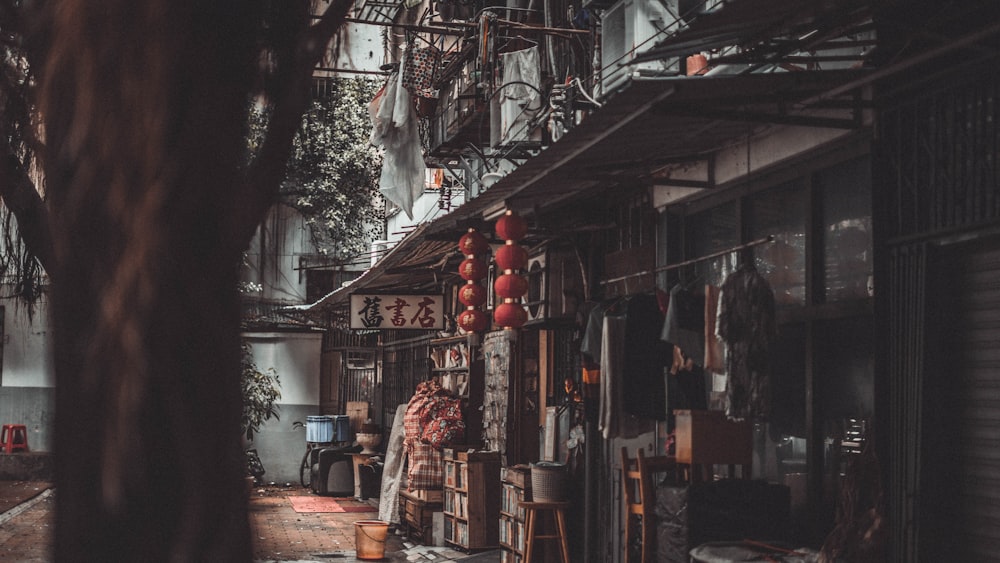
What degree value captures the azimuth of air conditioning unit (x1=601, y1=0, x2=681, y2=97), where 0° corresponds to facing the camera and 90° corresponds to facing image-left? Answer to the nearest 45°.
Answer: approximately 45°

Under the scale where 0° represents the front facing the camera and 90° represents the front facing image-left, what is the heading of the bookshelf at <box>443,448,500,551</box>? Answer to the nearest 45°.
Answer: approximately 45°

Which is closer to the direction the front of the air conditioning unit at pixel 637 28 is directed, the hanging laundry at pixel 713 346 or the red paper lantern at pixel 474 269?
the red paper lantern

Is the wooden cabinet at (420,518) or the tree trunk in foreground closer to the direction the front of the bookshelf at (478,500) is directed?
the tree trunk in foreground

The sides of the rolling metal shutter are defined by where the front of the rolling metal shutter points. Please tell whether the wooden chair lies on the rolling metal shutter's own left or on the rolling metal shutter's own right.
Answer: on the rolling metal shutter's own right
